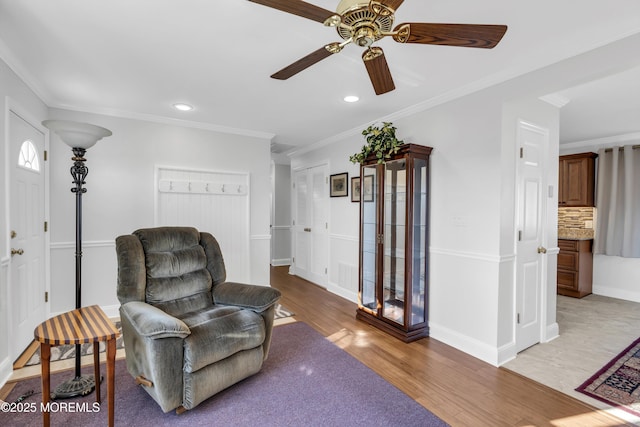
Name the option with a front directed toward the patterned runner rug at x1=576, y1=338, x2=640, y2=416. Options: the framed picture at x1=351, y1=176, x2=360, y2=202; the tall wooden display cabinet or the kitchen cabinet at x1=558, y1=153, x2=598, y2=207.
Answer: the kitchen cabinet

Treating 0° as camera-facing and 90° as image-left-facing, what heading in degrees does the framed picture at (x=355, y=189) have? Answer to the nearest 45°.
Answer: approximately 45°

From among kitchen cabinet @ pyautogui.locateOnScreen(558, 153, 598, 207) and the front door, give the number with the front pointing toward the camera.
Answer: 1

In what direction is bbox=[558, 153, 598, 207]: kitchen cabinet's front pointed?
toward the camera

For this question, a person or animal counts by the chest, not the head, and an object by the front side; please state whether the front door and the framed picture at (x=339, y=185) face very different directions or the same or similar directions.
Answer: very different directions

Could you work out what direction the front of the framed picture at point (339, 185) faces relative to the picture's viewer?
facing the viewer and to the left of the viewer

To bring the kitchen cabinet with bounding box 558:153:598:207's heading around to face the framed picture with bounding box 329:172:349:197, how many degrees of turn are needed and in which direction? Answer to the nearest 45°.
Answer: approximately 45° to its right

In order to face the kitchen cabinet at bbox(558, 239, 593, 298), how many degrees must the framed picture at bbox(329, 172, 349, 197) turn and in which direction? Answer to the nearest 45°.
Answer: approximately 135° to its left

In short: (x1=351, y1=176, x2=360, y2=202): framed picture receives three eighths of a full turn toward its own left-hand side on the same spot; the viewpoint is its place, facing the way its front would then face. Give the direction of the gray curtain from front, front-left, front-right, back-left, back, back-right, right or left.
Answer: front

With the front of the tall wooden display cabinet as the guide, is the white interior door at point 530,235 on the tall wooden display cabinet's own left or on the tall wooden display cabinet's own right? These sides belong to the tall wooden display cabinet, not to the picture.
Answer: on the tall wooden display cabinet's own left

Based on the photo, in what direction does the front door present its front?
to the viewer's right

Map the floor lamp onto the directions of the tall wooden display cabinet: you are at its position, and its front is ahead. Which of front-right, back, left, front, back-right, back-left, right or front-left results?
front
